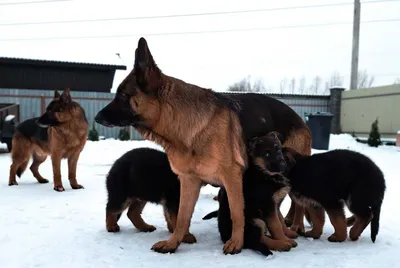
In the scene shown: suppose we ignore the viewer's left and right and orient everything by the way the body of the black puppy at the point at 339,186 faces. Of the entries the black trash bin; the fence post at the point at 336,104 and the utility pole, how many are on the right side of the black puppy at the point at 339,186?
3

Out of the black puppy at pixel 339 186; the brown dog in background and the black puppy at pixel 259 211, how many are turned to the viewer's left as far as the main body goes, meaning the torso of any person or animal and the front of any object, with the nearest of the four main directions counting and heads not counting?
1

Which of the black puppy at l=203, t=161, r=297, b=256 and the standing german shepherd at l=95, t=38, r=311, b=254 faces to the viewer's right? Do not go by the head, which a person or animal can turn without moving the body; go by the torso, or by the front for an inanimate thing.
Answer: the black puppy

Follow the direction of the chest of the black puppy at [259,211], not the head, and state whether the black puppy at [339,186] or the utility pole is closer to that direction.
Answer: the black puppy

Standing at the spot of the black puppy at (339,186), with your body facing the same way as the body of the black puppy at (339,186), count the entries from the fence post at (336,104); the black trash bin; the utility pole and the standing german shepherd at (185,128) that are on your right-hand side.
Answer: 3

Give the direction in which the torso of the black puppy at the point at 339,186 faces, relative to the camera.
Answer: to the viewer's left

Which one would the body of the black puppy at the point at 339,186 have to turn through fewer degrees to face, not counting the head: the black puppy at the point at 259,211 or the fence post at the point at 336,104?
the black puppy

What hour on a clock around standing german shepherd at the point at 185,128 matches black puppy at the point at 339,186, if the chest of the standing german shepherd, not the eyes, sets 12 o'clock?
The black puppy is roughly at 7 o'clock from the standing german shepherd.
